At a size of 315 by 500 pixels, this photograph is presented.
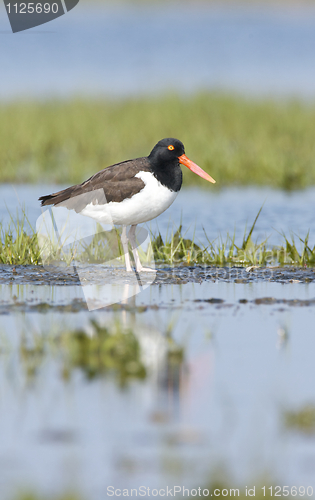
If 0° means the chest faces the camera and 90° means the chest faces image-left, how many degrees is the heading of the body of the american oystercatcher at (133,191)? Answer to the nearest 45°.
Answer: approximately 270°
